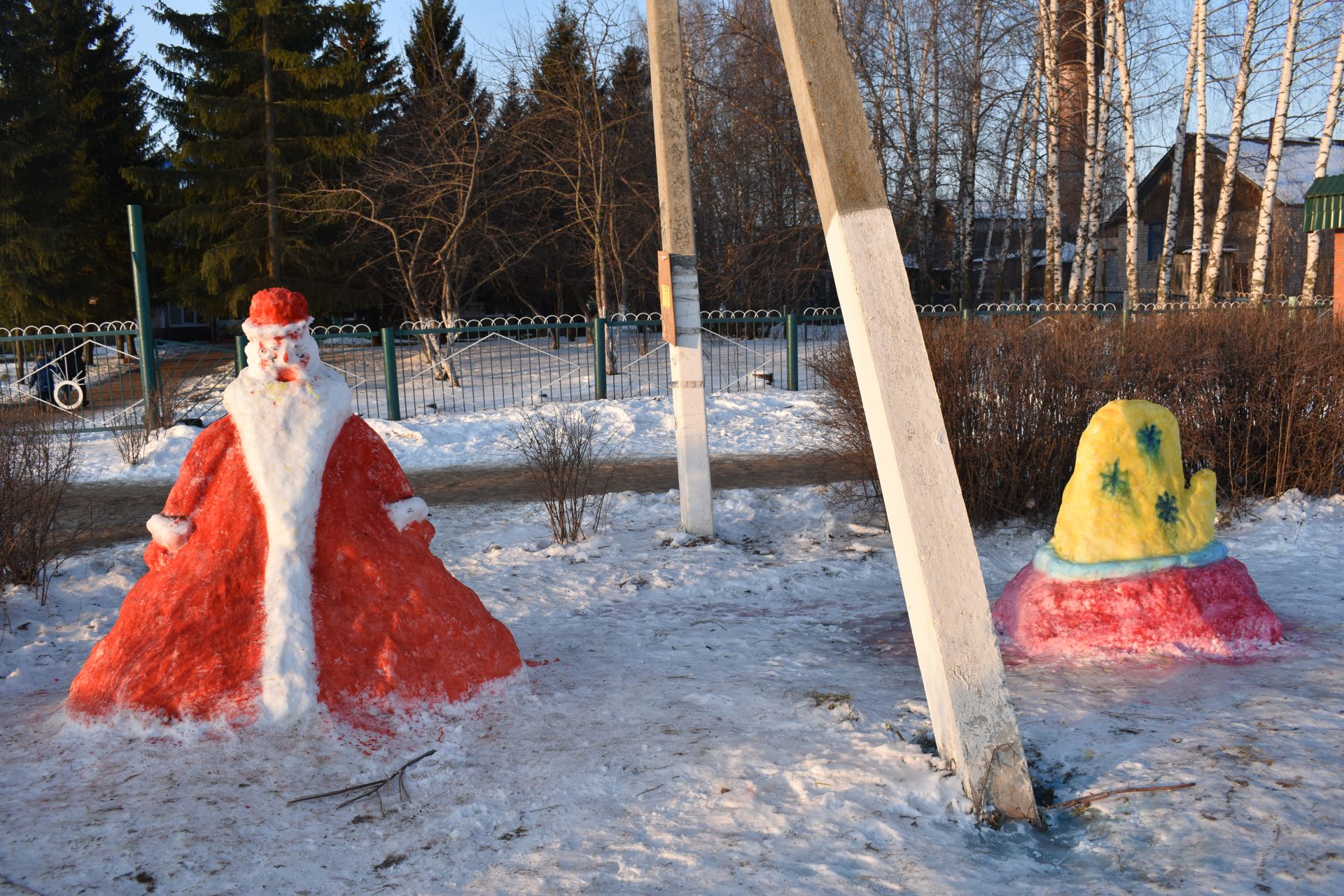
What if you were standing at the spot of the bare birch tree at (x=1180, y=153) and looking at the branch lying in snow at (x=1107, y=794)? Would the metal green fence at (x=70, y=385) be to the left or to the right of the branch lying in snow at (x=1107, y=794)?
right

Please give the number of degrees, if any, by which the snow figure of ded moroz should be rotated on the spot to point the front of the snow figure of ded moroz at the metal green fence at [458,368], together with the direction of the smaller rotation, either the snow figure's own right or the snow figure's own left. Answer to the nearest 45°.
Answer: approximately 180°

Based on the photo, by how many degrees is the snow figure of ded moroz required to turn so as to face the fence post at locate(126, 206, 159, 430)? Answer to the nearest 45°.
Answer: approximately 180°

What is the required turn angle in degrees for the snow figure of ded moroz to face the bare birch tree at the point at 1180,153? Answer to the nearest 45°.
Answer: approximately 135° to its left

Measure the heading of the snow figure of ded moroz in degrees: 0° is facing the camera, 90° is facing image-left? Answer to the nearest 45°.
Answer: approximately 0°

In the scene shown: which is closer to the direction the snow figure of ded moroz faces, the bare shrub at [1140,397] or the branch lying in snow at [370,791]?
the branch lying in snow

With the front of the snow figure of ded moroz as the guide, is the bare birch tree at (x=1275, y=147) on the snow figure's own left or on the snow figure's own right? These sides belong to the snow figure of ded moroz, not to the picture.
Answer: on the snow figure's own left

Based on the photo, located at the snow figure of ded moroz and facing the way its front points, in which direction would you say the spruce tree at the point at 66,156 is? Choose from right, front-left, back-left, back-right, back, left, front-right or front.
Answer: back

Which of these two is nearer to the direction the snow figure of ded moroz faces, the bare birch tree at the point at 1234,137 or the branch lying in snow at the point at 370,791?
the branch lying in snow

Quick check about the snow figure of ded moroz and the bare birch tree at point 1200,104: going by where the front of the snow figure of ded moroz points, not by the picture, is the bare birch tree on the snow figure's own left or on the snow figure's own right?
on the snow figure's own left

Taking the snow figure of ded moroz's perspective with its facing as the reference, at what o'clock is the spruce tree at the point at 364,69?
The spruce tree is roughly at 6 o'clock from the snow figure of ded moroz.

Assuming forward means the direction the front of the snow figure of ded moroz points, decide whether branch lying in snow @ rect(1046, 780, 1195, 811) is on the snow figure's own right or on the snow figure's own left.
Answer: on the snow figure's own left

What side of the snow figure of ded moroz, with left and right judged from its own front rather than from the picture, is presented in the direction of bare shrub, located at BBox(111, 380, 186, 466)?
back
